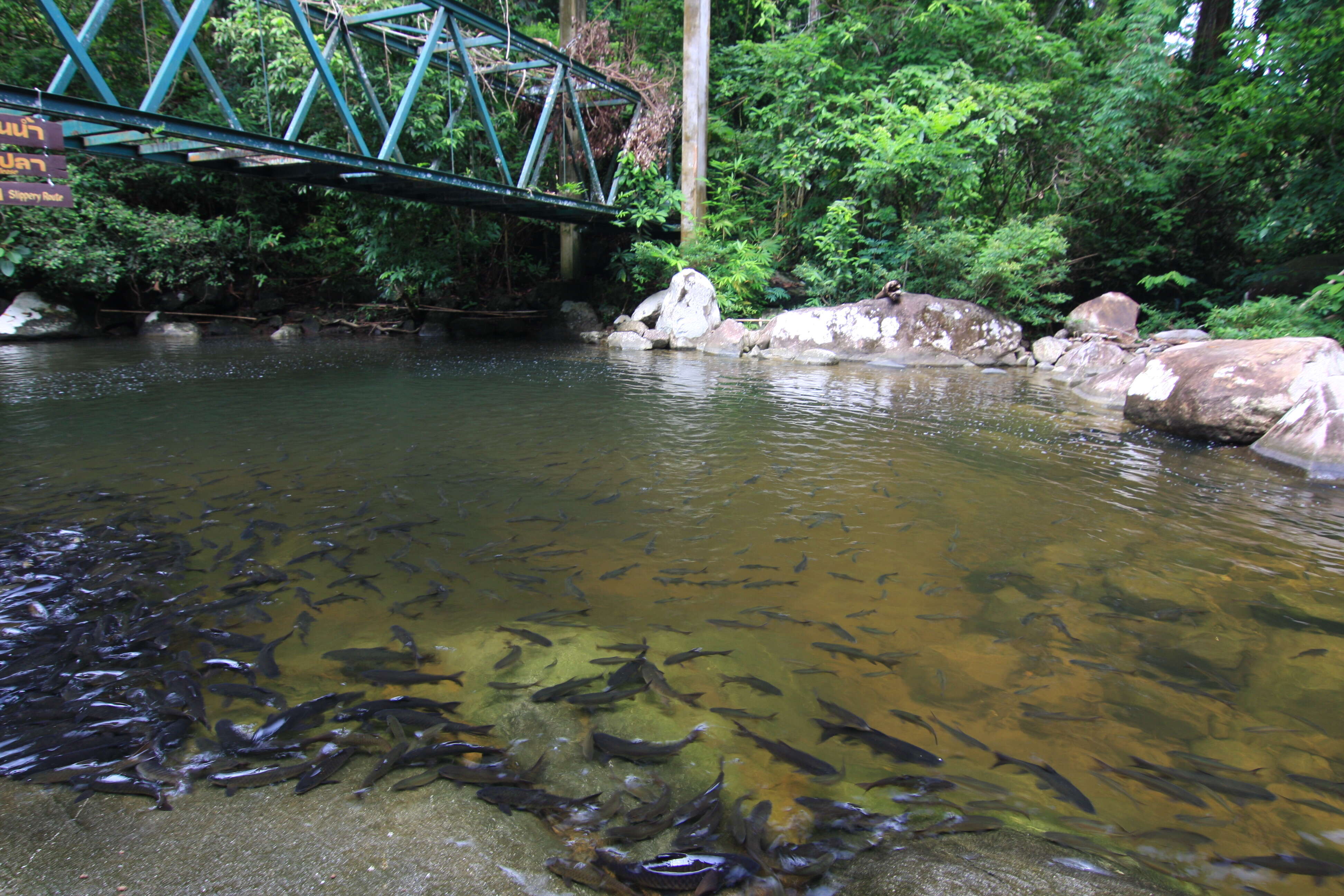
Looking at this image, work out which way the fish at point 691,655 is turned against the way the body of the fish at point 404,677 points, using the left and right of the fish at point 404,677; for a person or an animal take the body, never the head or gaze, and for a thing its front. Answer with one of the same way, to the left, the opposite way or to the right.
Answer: the same way

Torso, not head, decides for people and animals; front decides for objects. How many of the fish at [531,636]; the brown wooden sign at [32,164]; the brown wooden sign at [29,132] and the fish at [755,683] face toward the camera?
2

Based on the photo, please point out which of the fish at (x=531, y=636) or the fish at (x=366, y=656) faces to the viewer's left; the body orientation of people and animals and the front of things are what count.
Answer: the fish at (x=366, y=656)

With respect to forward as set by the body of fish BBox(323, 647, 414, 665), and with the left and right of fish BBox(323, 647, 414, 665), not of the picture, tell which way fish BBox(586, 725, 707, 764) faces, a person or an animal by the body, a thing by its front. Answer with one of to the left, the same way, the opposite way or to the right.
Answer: the same way

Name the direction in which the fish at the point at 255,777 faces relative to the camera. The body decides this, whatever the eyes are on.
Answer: to the viewer's left

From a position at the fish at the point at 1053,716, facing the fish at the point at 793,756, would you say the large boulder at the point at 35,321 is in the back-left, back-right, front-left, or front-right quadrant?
front-right

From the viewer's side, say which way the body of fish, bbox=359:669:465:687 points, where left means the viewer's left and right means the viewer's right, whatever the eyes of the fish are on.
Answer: facing to the left of the viewer

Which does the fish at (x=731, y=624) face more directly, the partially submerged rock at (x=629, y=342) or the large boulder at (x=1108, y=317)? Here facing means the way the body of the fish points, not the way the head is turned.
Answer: the partially submerged rock

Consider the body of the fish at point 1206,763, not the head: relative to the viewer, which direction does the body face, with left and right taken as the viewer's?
facing to the left of the viewer

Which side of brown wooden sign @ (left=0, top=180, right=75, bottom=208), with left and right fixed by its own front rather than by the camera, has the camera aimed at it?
front

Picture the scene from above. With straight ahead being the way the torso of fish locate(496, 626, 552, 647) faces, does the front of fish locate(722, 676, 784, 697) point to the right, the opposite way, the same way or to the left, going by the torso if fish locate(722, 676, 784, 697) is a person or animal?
the same way

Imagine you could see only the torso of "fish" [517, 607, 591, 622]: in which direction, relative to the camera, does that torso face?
to the viewer's left

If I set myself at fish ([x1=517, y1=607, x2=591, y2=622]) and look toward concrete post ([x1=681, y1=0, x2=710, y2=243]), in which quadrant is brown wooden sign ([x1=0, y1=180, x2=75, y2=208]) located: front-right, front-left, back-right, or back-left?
front-left

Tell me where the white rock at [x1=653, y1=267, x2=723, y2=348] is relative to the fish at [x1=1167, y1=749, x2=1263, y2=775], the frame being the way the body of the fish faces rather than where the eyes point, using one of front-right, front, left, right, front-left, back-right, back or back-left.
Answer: front-right

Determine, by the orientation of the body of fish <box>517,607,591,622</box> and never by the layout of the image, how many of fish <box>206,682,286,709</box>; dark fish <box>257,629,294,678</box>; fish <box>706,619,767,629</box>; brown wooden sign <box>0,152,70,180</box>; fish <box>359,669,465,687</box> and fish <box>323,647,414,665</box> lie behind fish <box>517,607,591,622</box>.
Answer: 1

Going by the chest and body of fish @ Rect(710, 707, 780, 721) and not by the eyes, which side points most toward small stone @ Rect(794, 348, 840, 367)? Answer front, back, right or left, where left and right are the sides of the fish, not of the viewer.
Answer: right
